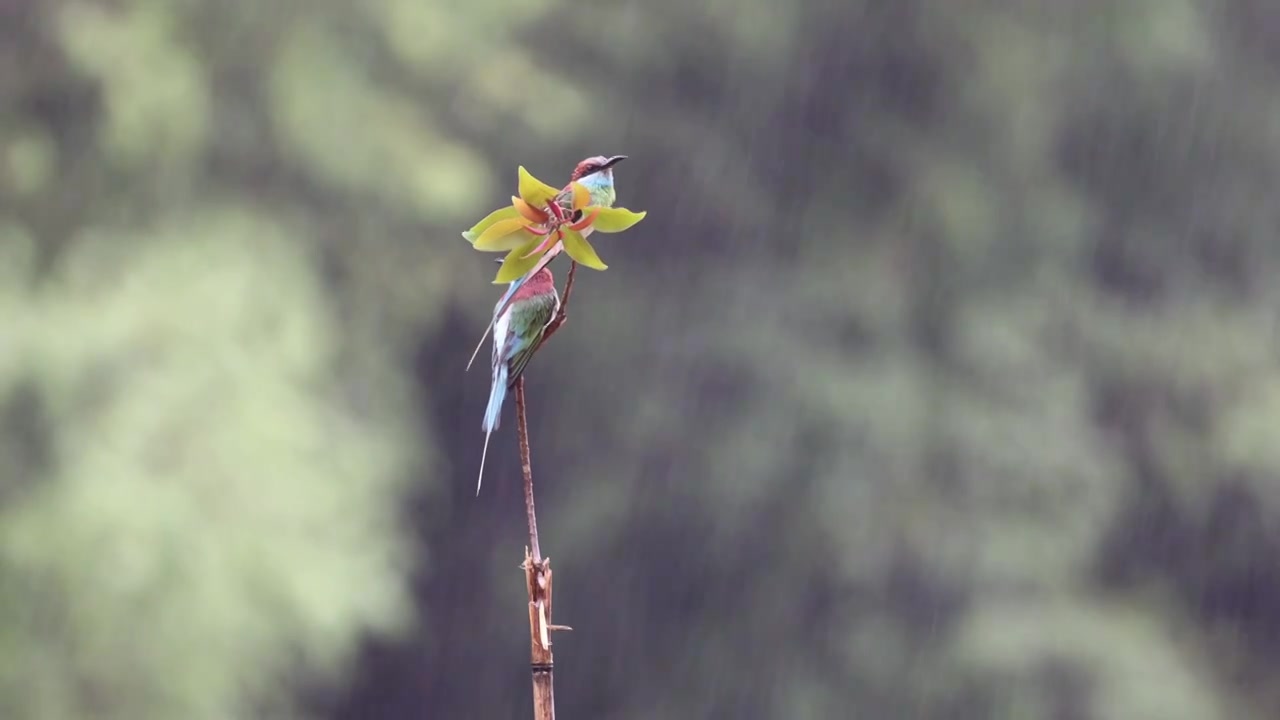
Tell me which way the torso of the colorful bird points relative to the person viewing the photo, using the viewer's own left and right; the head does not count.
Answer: facing away from the viewer and to the right of the viewer
